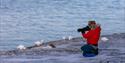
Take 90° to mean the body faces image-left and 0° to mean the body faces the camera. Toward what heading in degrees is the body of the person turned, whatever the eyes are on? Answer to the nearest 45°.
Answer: approximately 90°
